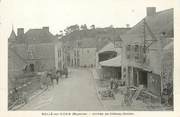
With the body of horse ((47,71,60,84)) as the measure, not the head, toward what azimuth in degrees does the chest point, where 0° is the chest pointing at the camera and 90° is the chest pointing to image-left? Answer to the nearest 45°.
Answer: approximately 45°
